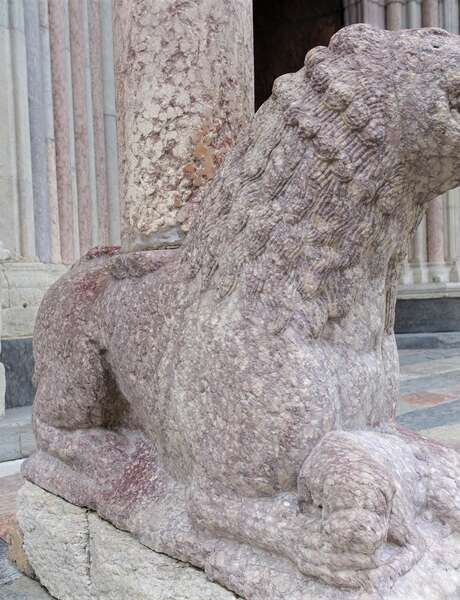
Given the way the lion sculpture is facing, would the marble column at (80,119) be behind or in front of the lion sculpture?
behind

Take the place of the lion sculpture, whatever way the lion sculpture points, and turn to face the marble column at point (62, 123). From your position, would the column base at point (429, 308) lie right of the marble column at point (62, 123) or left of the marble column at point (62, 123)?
right

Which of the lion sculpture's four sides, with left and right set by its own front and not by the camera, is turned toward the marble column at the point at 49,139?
back

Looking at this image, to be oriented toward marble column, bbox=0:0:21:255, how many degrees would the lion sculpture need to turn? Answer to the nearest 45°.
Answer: approximately 180°

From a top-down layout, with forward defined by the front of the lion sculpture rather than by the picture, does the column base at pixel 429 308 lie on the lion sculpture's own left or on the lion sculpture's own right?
on the lion sculpture's own left

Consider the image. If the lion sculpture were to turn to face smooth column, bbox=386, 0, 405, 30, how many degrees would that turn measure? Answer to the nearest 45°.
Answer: approximately 135° to its left

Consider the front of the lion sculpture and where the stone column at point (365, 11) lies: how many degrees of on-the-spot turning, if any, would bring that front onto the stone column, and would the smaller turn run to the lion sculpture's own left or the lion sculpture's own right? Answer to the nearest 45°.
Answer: approximately 135° to the lion sculpture's own left

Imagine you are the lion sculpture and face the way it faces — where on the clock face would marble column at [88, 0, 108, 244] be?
The marble column is roughly at 7 o'clock from the lion sculpture.

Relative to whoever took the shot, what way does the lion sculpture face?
facing the viewer and to the right of the viewer

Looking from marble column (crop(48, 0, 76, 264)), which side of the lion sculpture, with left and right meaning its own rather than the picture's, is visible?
back
